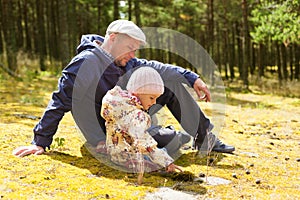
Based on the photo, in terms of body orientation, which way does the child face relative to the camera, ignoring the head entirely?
to the viewer's right

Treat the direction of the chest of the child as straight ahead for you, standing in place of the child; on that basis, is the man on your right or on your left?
on your left

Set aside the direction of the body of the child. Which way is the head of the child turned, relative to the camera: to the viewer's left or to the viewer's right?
to the viewer's right
